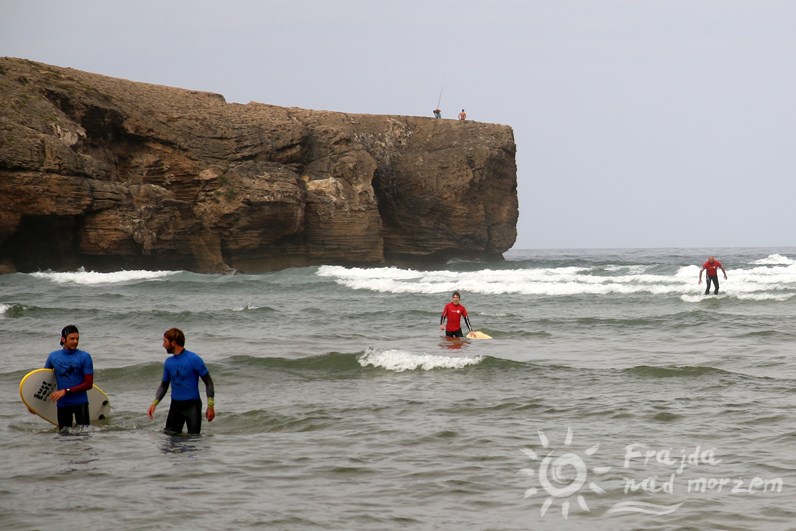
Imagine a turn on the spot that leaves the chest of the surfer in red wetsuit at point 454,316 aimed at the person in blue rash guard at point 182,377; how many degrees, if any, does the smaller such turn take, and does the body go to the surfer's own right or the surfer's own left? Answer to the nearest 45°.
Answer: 0° — they already face them

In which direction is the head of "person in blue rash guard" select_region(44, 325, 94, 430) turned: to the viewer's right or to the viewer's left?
to the viewer's right

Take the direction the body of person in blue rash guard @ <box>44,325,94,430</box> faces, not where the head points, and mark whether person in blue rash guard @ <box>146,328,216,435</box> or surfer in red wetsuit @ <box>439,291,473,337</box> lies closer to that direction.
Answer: the person in blue rash guard @ <box>146,328,216,435</box>

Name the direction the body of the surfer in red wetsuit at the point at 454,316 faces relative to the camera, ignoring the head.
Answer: toward the camera

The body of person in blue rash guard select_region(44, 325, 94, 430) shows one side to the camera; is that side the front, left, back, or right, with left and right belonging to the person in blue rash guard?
front

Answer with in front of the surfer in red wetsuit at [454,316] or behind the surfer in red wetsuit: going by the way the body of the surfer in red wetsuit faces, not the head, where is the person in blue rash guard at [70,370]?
in front

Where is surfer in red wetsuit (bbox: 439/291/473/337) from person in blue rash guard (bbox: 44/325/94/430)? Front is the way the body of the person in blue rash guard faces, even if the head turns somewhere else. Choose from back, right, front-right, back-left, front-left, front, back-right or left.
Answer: back-left

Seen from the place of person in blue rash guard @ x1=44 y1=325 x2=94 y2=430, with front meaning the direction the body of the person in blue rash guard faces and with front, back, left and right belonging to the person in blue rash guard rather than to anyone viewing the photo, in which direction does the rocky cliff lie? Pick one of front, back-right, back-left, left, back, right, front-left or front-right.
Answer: back

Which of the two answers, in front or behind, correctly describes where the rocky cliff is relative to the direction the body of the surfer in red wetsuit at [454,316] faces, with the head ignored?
behind

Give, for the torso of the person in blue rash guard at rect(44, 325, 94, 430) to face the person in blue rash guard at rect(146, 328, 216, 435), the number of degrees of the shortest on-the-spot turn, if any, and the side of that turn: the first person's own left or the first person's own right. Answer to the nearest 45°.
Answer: approximately 45° to the first person's own left

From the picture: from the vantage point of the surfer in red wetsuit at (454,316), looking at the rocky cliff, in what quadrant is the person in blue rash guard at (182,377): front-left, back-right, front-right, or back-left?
back-left

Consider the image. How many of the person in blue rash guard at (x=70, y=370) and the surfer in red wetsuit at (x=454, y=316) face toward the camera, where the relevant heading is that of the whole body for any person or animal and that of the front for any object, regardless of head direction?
2
